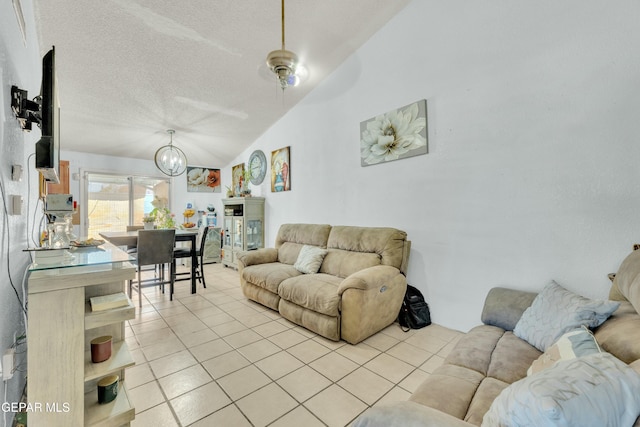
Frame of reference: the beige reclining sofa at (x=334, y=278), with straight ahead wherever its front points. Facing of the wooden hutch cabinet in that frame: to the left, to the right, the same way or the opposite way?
the same way

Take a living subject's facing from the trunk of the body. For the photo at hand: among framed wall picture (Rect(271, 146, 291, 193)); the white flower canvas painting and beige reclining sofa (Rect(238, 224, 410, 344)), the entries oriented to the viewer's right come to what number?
0

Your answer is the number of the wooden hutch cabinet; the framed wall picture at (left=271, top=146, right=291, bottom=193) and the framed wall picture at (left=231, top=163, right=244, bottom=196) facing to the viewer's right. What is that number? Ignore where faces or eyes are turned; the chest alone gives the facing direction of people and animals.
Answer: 0

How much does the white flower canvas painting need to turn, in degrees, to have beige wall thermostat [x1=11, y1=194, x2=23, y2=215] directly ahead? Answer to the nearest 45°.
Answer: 0° — it already faces it

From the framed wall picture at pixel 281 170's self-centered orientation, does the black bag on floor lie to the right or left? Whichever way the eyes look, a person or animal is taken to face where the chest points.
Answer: on its left

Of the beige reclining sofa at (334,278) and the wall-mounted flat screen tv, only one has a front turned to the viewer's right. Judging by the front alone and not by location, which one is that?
the wall-mounted flat screen tv

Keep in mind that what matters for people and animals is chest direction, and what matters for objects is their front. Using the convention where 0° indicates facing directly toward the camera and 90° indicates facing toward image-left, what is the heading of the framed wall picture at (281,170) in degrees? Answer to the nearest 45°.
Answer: approximately 45°

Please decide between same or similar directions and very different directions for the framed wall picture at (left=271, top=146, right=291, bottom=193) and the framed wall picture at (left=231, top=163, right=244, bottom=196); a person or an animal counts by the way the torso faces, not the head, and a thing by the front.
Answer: same or similar directions

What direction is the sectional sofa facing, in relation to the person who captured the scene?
facing away from the viewer and to the left of the viewer

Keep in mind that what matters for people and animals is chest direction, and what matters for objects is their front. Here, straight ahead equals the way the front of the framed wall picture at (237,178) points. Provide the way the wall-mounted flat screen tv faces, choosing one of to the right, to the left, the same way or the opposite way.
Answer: the opposite way

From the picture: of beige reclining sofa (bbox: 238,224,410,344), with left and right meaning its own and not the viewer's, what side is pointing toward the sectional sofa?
left

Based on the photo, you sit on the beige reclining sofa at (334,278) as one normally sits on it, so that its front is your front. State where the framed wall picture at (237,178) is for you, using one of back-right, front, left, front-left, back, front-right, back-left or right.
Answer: right
